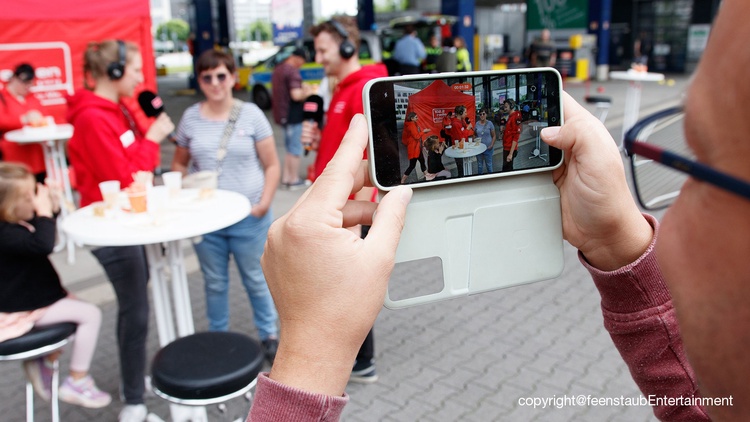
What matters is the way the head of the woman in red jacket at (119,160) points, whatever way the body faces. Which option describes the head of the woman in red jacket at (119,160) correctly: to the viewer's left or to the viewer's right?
to the viewer's right

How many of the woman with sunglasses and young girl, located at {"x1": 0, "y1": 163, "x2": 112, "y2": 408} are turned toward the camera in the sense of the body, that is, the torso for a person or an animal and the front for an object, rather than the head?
1

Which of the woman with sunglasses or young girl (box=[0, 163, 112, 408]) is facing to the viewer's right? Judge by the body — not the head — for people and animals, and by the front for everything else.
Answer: the young girl

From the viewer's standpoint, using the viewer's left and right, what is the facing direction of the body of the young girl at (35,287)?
facing to the right of the viewer

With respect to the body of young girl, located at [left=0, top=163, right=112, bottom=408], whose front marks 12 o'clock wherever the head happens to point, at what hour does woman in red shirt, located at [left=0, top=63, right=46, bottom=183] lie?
The woman in red shirt is roughly at 9 o'clock from the young girl.

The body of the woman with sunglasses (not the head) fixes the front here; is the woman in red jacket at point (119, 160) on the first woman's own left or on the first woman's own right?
on the first woman's own right

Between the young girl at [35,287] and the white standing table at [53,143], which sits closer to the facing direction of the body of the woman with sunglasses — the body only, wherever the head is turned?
the young girl

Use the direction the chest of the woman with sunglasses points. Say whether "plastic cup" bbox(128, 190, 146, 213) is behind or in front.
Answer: in front

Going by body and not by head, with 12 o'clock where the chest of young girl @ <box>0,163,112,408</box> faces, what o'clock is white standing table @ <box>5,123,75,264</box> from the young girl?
The white standing table is roughly at 9 o'clock from the young girl.

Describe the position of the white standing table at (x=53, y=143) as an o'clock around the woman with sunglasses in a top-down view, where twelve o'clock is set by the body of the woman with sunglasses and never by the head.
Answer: The white standing table is roughly at 5 o'clock from the woman with sunglasses.

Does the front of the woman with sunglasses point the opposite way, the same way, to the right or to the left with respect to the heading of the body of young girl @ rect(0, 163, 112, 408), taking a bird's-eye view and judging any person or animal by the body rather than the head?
to the right

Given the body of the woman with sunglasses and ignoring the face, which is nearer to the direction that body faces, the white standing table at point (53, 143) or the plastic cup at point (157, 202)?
the plastic cup

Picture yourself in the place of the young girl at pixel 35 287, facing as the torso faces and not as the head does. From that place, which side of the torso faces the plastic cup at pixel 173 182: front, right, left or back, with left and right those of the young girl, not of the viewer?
front
